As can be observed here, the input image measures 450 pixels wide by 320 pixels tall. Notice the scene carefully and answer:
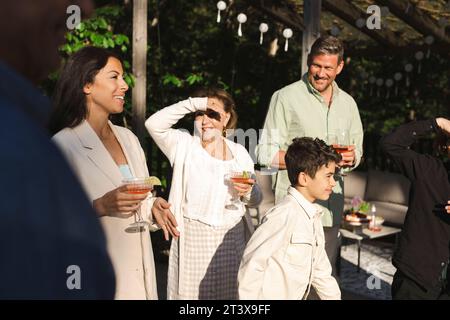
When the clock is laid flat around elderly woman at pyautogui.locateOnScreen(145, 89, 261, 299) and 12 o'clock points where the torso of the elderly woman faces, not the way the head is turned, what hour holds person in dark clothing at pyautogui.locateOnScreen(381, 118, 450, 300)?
The person in dark clothing is roughly at 9 o'clock from the elderly woman.

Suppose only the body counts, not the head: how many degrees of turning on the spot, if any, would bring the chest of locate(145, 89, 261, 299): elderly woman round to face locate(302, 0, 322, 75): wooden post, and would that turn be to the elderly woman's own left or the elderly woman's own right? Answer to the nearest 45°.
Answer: approximately 135° to the elderly woman's own left

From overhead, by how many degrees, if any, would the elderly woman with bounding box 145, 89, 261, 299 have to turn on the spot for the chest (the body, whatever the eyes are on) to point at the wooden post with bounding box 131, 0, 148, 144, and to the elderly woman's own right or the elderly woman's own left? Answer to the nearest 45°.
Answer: approximately 180°

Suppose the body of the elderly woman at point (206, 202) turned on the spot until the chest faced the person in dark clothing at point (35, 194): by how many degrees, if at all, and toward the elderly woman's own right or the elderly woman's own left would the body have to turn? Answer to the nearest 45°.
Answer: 0° — they already face them

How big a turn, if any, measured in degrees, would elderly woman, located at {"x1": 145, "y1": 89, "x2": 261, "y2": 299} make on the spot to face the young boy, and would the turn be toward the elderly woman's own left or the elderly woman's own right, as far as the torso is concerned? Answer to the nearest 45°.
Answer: approximately 45° to the elderly woman's own left

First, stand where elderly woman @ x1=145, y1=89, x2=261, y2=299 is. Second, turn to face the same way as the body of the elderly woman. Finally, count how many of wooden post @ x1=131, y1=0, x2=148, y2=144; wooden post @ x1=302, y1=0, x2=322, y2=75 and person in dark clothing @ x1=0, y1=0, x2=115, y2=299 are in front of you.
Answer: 1

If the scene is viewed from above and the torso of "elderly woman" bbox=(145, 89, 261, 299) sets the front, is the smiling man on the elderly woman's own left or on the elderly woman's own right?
on the elderly woman's own left

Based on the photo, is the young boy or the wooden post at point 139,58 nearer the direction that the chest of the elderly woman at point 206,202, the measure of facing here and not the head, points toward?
the young boy

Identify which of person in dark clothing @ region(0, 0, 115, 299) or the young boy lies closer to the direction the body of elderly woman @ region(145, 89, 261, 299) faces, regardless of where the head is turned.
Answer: the person in dark clothing

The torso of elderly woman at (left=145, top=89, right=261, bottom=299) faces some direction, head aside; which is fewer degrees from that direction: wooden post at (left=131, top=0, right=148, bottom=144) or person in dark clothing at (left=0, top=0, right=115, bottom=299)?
the person in dark clothing

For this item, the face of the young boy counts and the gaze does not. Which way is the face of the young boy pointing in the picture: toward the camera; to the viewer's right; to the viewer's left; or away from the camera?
to the viewer's right

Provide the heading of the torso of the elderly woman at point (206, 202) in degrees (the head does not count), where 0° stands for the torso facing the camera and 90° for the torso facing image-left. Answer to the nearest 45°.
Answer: approximately 0°
